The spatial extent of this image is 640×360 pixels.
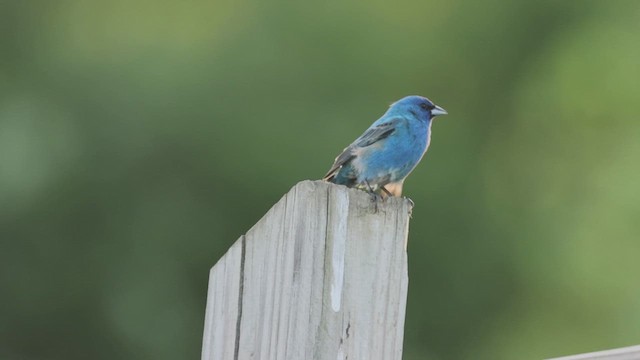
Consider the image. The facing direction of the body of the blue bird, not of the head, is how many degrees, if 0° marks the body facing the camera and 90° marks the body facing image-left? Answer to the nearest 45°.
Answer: approximately 270°
